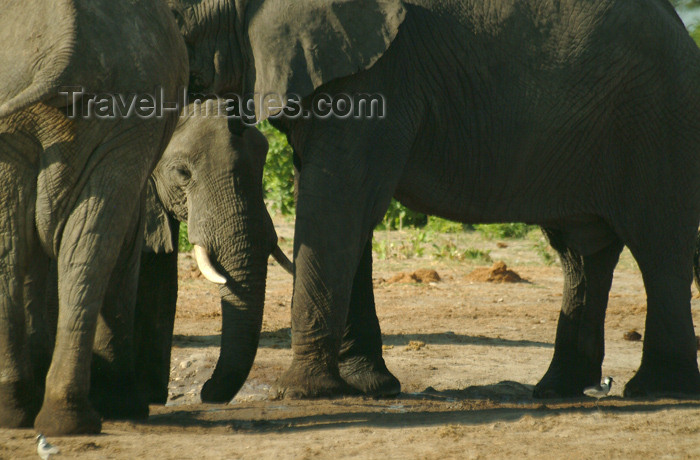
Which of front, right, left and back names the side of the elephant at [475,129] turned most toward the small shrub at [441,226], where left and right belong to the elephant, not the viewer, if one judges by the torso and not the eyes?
right

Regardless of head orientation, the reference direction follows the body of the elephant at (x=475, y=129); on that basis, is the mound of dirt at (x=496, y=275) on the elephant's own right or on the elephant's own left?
on the elephant's own right

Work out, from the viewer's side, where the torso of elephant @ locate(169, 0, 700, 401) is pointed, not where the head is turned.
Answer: to the viewer's left

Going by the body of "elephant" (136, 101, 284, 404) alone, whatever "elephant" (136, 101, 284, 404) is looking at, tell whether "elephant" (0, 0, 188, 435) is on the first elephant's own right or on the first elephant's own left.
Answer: on the first elephant's own right

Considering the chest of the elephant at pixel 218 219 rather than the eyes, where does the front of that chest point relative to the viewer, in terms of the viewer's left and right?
facing the viewer and to the right of the viewer

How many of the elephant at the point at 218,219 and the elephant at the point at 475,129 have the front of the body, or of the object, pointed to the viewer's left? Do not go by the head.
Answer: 1

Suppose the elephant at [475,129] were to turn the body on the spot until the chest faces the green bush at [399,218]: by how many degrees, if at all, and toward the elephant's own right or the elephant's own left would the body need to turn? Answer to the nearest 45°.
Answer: approximately 90° to the elephant's own right

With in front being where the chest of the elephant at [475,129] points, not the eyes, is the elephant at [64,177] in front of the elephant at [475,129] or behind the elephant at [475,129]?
in front

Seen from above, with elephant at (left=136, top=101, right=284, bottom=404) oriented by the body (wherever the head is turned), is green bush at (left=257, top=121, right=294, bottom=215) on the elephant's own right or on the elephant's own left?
on the elephant's own left

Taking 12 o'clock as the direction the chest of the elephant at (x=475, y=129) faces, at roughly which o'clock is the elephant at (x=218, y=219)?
the elephant at (x=218, y=219) is roughly at 12 o'clock from the elephant at (x=475, y=129).

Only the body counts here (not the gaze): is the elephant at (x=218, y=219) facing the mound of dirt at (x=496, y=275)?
no

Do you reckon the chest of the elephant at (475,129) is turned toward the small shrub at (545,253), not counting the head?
no

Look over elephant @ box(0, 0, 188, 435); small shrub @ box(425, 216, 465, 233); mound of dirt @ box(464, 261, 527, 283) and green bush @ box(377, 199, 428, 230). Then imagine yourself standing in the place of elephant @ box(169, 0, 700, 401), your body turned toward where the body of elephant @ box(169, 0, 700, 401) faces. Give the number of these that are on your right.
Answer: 3
